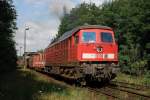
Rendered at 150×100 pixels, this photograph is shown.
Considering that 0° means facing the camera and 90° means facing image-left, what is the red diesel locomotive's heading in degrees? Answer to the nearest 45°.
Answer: approximately 315°
